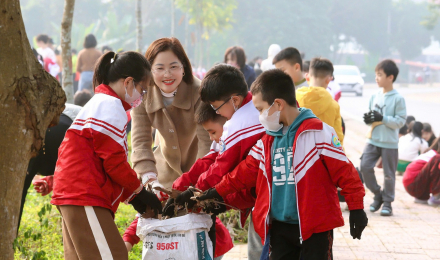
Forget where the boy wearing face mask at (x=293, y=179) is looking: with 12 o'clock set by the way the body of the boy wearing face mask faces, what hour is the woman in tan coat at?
The woman in tan coat is roughly at 3 o'clock from the boy wearing face mask.

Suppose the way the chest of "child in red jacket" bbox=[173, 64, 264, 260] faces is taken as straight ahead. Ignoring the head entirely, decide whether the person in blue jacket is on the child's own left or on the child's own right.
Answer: on the child's own right

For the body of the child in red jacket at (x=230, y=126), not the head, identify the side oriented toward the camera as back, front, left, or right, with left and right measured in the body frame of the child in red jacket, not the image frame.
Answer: left

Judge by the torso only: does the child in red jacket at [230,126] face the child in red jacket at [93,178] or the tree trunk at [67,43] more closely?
the child in red jacket

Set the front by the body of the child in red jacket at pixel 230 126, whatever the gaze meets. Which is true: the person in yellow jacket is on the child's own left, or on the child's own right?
on the child's own right

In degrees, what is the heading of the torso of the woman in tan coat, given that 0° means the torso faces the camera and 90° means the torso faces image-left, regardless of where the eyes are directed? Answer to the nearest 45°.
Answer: approximately 0°

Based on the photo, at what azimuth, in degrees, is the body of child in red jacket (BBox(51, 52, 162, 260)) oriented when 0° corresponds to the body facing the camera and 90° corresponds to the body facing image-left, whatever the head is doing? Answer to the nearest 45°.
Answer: approximately 270°

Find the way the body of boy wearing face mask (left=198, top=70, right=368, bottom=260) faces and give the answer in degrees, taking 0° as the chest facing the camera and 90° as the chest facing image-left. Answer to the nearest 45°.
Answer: approximately 45°

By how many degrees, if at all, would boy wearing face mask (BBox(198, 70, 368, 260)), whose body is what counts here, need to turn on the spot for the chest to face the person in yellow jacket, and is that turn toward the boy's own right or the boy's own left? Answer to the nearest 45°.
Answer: approximately 135° to the boy's own right

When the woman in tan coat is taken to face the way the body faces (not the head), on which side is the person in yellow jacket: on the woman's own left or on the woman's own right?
on the woman's own left
